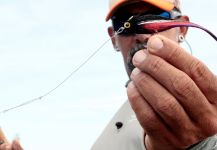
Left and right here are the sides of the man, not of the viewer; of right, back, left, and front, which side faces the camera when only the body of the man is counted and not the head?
front
